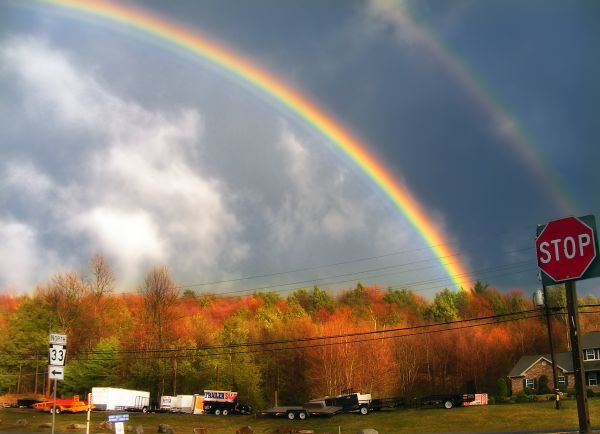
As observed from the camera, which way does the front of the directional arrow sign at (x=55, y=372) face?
facing the viewer

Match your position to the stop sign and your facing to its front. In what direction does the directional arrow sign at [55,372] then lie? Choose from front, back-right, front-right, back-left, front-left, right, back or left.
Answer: right

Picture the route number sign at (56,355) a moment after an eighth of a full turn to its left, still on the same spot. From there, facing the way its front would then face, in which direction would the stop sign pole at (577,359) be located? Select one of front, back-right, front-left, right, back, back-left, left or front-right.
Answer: front

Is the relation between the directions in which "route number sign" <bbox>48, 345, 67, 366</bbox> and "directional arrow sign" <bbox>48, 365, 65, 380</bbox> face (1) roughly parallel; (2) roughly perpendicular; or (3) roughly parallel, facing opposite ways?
roughly parallel

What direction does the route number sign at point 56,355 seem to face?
toward the camera

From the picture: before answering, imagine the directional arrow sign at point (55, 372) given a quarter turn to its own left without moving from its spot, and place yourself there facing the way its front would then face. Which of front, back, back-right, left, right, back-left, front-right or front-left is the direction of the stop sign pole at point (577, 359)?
front-right
